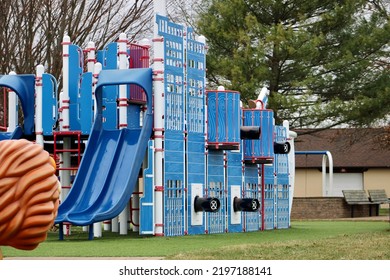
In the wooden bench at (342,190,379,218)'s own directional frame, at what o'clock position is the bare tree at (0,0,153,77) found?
The bare tree is roughly at 3 o'clock from the wooden bench.

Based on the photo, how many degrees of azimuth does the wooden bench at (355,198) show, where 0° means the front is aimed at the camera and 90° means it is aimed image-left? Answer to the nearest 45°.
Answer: approximately 315°

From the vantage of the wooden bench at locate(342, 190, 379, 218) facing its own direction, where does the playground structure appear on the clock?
The playground structure is roughly at 2 o'clock from the wooden bench.
